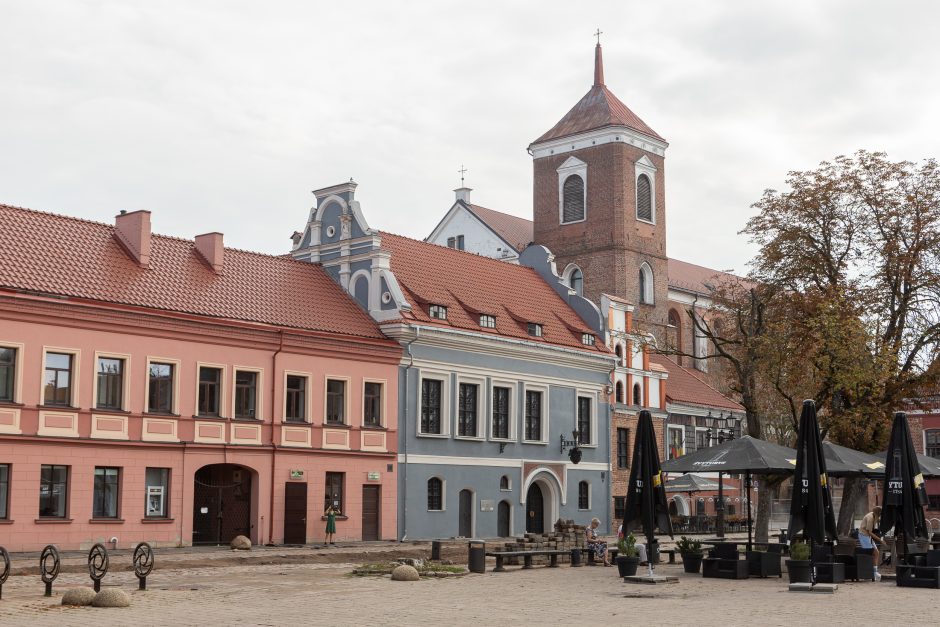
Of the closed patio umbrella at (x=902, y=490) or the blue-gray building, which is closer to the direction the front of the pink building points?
the closed patio umbrella

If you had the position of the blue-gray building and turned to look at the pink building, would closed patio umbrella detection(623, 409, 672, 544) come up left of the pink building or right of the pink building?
left

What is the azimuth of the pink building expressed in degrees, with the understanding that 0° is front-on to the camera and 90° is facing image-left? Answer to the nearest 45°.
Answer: approximately 315°

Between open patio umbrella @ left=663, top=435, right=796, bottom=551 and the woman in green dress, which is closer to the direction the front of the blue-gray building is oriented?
the open patio umbrella

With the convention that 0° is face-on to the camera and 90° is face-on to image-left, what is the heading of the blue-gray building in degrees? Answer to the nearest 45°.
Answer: approximately 315°

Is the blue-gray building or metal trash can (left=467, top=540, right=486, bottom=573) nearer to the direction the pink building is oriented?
the metal trash can
